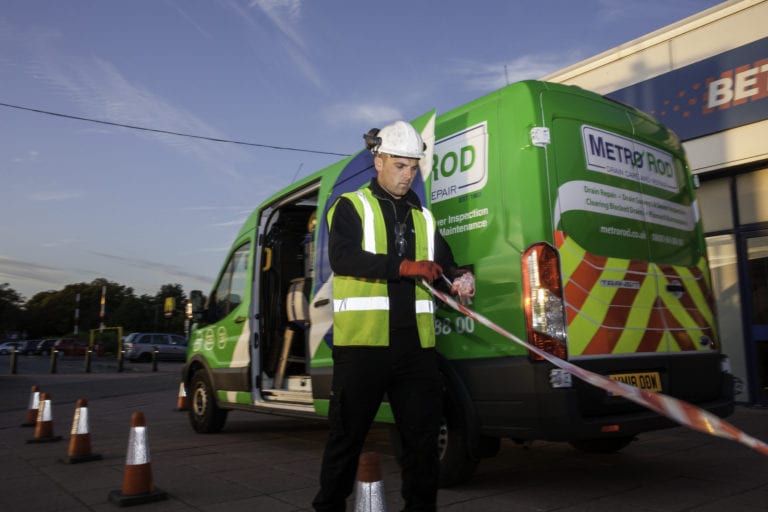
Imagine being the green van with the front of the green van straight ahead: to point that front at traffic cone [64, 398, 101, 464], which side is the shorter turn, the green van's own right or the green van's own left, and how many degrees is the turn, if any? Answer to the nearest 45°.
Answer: approximately 45° to the green van's own left

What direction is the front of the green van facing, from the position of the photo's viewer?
facing away from the viewer and to the left of the viewer

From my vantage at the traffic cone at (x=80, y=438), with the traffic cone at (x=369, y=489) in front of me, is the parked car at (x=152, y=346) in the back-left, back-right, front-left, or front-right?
back-left

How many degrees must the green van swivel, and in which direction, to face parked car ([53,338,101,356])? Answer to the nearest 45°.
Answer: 0° — it already faces it

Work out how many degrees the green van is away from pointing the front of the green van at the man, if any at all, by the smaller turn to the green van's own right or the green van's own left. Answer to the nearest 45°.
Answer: approximately 90° to the green van's own left

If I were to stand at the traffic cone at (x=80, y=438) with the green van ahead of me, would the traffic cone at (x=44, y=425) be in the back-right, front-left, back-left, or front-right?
back-left

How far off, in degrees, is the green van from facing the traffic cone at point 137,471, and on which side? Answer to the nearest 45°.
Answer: approximately 45° to its left

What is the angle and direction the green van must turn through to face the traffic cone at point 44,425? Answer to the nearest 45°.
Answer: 0° — it already faces it

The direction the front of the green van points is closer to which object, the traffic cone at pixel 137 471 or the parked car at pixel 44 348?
the parked car
